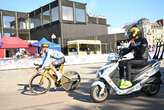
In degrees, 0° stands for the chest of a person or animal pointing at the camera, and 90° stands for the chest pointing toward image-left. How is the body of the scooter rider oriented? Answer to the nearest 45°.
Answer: approximately 90°

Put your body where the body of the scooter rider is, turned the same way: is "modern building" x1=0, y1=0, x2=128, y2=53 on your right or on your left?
on your right

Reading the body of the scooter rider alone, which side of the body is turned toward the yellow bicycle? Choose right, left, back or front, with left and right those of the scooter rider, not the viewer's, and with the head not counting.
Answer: front

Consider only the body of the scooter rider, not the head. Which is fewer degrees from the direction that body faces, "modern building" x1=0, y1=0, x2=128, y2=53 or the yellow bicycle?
the yellow bicycle

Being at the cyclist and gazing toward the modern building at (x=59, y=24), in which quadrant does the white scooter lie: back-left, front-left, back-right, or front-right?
back-right

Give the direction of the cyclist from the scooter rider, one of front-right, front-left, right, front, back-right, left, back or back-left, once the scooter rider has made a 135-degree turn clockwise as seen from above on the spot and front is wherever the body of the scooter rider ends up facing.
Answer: back-left
